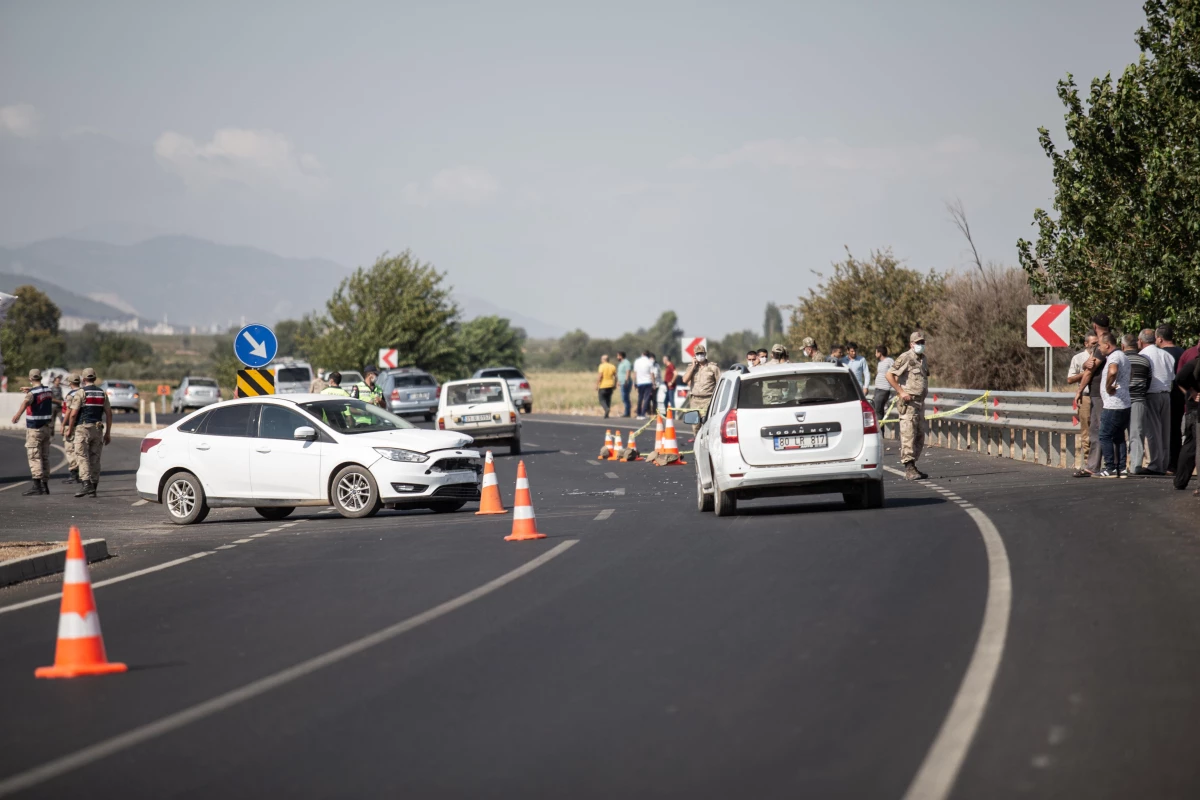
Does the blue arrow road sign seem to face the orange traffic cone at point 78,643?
yes

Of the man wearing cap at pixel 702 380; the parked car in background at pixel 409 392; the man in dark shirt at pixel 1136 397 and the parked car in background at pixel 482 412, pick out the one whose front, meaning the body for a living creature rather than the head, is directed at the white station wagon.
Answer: the man wearing cap

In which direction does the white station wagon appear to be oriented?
away from the camera

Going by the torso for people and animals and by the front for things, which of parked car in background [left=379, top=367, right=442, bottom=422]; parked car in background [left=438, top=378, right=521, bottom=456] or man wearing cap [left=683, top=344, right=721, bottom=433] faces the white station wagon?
the man wearing cap

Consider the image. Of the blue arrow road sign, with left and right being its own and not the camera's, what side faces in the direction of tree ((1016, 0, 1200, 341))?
left

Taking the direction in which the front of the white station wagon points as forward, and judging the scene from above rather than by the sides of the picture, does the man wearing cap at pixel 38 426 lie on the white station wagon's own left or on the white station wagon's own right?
on the white station wagon's own left

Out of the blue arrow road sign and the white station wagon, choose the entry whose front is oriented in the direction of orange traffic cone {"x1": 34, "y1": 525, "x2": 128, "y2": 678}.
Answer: the blue arrow road sign
